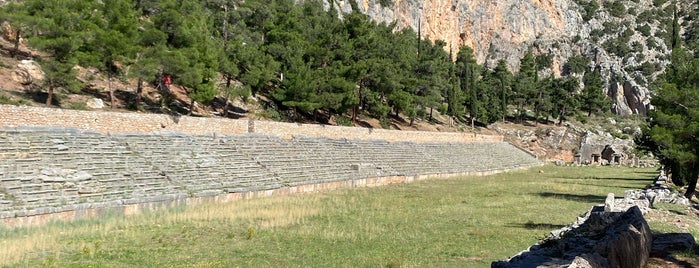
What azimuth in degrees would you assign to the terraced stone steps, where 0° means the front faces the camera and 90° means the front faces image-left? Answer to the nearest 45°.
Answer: approximately 315°

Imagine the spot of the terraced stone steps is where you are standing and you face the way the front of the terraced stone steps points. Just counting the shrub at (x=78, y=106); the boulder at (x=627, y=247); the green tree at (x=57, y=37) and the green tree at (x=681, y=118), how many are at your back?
2

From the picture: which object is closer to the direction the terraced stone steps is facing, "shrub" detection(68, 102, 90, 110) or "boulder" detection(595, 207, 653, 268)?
the boulder

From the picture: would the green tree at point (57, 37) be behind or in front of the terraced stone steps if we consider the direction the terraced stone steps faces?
behind

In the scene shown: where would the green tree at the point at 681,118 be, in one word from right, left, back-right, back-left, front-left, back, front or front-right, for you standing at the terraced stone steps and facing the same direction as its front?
front-left

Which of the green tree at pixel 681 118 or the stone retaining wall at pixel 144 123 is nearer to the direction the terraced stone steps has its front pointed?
the green tree

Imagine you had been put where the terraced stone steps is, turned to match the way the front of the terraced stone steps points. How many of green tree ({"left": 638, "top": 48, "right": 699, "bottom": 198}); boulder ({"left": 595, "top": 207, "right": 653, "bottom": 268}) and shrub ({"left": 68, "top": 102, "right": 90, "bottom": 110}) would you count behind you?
1

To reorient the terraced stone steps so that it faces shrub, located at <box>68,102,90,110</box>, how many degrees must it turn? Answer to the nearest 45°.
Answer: approximately 180°

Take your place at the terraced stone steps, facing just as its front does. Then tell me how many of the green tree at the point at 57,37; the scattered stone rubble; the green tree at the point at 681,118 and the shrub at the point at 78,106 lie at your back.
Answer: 2

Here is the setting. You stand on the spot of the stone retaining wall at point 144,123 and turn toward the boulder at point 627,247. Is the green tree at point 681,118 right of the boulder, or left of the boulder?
left
